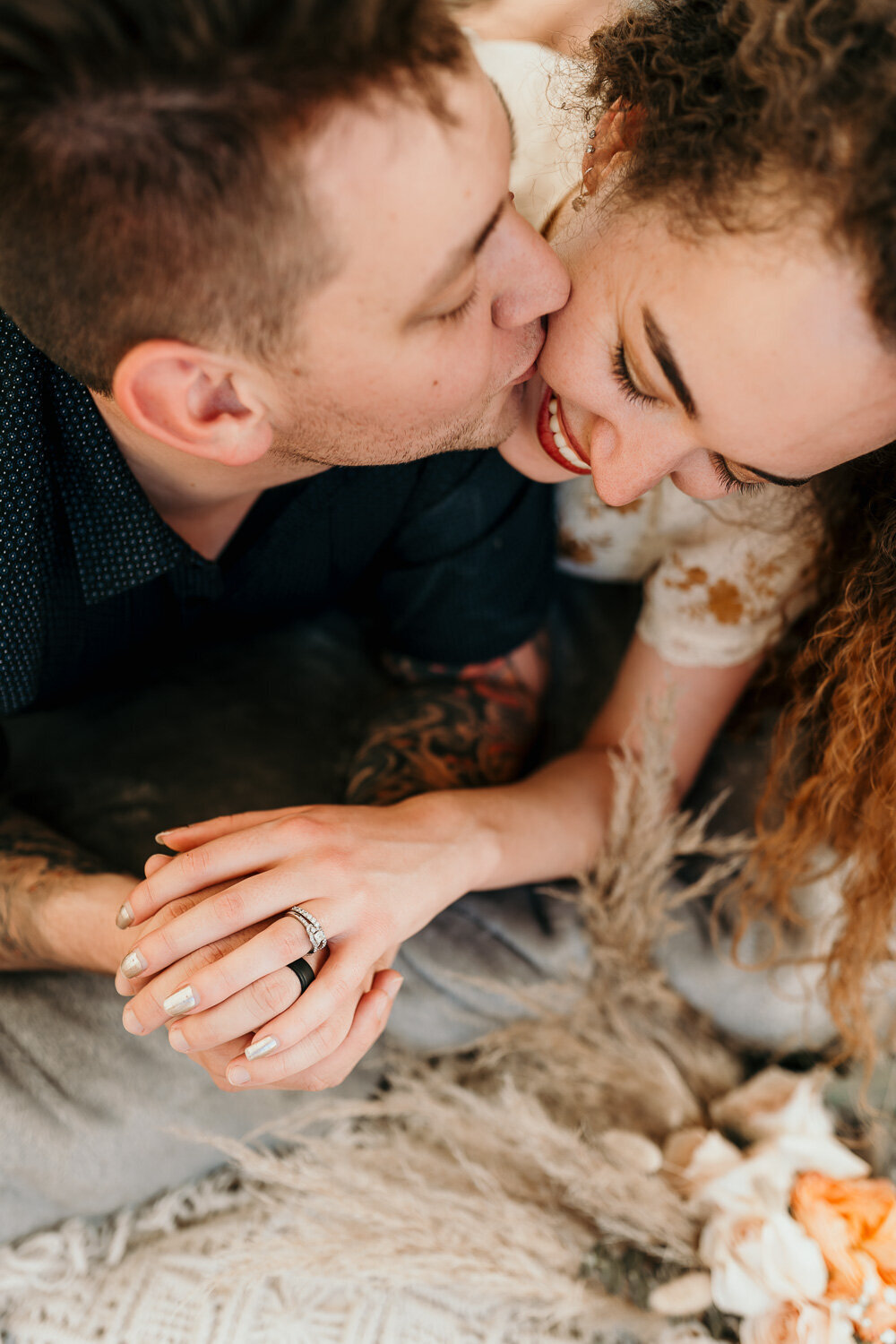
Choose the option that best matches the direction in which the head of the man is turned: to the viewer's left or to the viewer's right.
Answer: to the viewer's right

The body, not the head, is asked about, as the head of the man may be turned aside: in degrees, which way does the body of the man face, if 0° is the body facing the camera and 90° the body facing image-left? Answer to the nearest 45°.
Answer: approximately 315°
